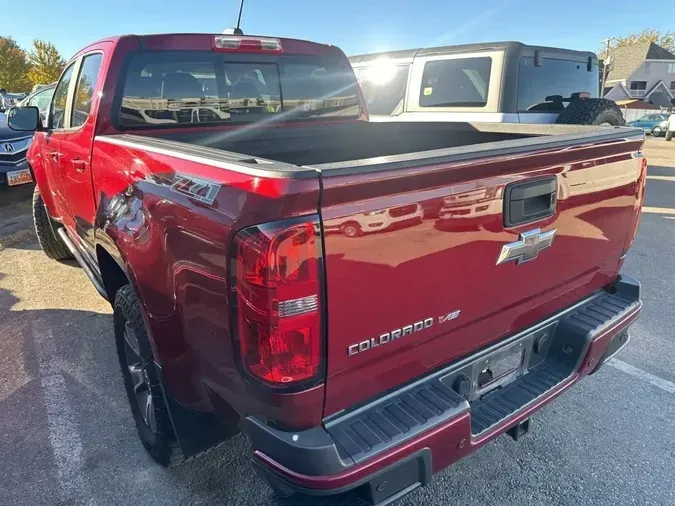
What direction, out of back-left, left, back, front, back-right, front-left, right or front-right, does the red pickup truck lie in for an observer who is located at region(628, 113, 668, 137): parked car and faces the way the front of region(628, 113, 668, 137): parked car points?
left

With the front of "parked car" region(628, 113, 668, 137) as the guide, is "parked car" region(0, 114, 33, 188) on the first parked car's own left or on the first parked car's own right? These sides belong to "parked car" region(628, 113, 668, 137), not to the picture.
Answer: on the first parked car's own left

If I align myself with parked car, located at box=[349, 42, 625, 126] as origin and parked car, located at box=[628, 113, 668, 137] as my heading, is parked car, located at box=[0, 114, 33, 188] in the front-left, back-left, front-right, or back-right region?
back-left

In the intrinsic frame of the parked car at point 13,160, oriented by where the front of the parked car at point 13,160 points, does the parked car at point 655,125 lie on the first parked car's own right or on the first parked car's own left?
on the first parked car's own left

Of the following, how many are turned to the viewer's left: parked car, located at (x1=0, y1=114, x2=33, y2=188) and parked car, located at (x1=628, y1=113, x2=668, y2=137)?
1

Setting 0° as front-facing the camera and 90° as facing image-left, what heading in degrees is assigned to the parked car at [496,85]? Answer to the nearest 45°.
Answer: approximately 135°

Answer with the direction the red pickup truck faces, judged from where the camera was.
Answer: facing away from the viewer and to the left of the viewer

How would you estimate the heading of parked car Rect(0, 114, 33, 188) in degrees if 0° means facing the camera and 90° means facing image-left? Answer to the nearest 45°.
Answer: approximately 315°

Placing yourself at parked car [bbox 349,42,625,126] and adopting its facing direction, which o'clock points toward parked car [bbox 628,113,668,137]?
parked car [bbox 628,113,668,137] is roughly at 2 o'clock from parked car [bbox 349,42,625,126].

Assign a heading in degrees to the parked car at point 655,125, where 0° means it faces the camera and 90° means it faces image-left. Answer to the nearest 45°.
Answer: approximately 90°
